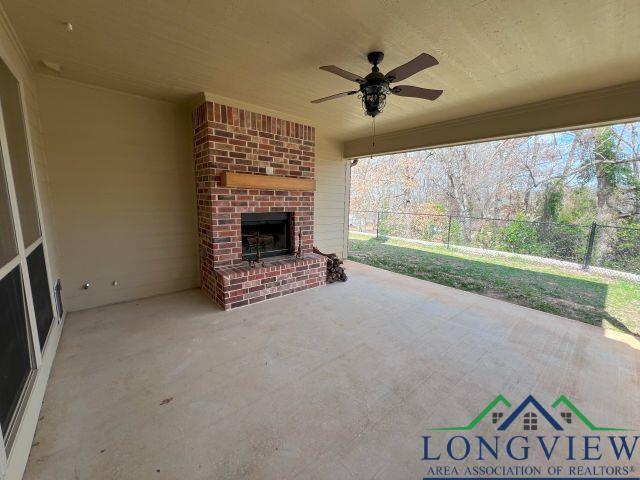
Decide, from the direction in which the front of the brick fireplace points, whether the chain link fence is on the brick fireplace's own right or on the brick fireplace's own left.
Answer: on the brick fireplace's own left

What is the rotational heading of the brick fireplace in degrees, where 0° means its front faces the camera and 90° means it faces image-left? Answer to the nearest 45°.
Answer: approximately 315°

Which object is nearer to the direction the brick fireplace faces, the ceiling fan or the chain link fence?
the ceiling fan

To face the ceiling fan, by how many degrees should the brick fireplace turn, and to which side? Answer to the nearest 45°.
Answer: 0° — it already faces it

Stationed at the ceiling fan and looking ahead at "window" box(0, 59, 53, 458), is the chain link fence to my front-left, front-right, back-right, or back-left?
back-right
